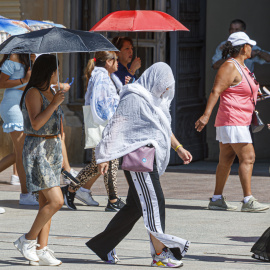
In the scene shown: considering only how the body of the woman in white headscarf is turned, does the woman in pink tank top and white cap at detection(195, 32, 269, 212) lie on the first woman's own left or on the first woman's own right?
on the first woman's own left

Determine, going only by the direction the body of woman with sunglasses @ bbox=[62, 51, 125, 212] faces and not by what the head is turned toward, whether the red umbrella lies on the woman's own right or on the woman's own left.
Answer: on the woman's own left
